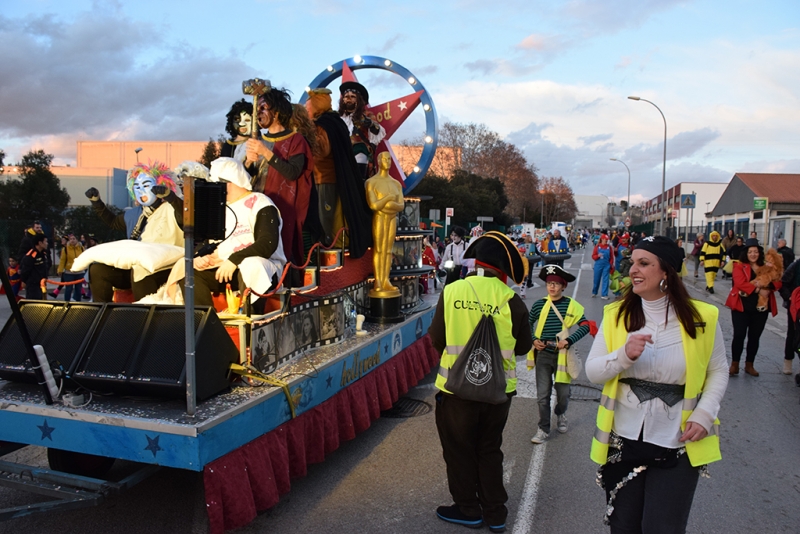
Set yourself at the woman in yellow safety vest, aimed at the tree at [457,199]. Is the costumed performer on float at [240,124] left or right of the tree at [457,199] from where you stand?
left

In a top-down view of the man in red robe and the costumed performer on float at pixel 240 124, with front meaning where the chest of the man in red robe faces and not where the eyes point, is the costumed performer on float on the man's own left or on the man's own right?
on the man's own right

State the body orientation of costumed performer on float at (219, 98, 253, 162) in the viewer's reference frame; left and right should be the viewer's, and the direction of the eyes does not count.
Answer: facing the viewer

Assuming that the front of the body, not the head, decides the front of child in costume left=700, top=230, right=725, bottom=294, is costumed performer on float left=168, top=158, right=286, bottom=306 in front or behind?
in front

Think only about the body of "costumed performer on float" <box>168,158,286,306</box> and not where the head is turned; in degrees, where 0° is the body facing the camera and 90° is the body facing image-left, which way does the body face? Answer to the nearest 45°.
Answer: approximately 45°

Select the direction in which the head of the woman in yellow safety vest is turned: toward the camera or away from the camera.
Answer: toward the camera

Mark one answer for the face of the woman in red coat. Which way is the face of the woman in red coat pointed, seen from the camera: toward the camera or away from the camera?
toward the camera

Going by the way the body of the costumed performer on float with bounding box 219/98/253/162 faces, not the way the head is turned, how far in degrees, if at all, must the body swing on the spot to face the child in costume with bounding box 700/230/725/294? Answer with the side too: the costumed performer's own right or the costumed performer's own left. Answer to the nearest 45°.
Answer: approximately 135° to the costumed performer's own left

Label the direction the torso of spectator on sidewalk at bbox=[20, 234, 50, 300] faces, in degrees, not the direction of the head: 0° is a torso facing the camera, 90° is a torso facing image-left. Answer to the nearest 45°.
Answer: approximately 315°

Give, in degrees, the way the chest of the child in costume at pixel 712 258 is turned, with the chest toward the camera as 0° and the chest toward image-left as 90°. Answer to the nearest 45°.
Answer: approximately 0°

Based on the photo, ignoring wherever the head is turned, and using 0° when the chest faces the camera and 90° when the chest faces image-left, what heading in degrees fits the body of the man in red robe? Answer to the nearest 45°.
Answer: approximately 90°

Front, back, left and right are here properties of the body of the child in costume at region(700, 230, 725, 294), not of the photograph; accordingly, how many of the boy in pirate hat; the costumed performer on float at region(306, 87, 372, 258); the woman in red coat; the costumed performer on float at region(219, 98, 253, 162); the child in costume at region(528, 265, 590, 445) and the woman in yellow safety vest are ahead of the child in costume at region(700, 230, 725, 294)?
6
